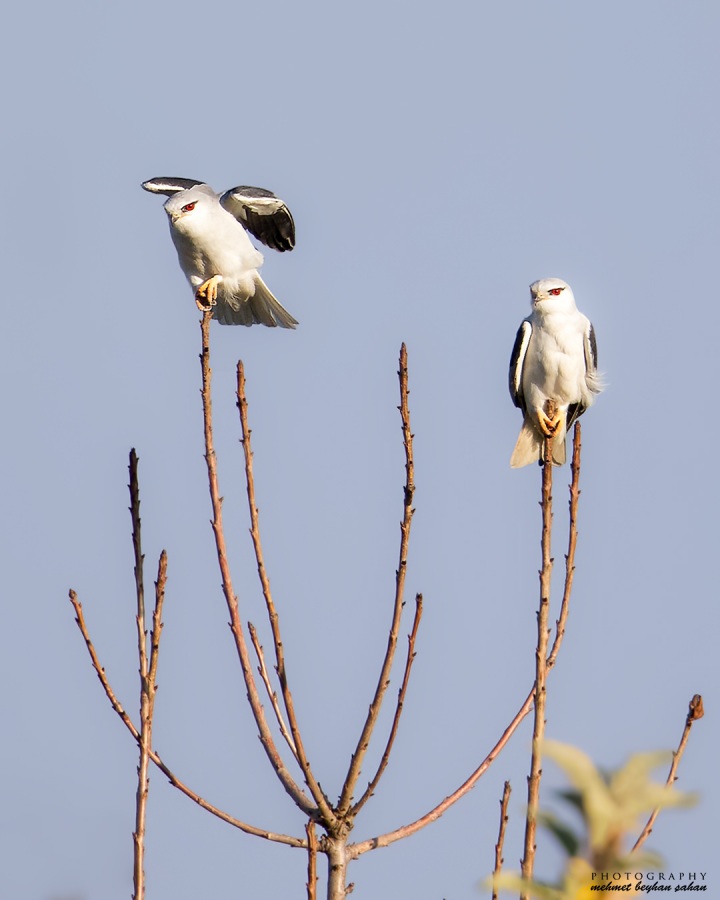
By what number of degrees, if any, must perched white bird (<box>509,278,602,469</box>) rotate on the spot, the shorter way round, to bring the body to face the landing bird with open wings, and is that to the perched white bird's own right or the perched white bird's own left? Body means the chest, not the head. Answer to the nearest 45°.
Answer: approximately 90° to the perched white bird's own right

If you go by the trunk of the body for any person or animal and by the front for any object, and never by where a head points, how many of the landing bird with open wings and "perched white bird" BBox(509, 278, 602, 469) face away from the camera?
0

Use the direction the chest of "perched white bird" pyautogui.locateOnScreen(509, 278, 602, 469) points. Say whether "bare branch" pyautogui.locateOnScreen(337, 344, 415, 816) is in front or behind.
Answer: in front

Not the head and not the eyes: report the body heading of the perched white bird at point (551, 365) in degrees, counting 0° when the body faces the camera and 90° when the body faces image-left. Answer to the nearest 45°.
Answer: approximately 0°

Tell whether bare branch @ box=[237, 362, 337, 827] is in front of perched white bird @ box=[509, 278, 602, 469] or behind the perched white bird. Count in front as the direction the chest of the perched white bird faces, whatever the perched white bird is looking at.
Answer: in front
